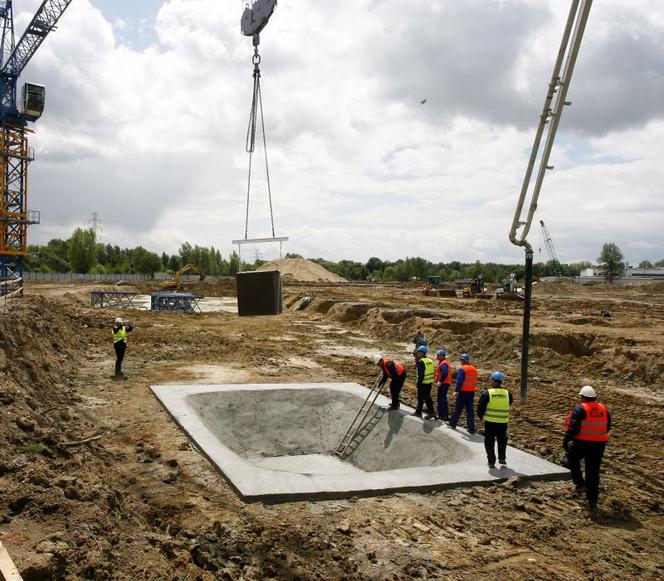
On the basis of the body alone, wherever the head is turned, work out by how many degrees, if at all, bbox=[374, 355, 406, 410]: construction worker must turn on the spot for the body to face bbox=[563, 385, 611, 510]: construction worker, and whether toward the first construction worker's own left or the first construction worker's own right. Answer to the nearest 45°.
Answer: approximately 135° to the first construction worker's own left

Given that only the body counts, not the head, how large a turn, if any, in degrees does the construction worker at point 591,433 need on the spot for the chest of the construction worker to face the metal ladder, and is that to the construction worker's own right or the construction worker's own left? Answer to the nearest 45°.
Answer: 0° — they already face it

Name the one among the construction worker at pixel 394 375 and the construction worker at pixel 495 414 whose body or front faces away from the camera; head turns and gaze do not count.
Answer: the construction worker at pixel 495 414

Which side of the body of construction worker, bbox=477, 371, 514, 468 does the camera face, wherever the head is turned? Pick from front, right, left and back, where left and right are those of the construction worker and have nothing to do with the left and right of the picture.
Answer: back

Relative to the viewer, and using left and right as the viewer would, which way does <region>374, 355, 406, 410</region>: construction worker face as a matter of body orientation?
facing to the left of the viewer

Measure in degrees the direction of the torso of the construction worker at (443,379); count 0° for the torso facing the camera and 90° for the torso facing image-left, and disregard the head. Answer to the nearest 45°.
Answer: approximately 90°

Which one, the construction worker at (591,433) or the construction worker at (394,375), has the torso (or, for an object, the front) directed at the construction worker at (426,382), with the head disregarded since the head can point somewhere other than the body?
the construction worker at (591,433)

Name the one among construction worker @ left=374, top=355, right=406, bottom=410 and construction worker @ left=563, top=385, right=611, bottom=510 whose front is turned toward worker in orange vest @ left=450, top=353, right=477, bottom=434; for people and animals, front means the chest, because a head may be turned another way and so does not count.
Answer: construction worker @ left=563, top=385, right=611, bottom=510

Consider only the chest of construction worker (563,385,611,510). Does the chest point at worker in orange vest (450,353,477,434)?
yes

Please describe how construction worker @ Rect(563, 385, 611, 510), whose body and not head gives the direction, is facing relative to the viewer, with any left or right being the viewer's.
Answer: facing away from the viewer and to the left of the viewer

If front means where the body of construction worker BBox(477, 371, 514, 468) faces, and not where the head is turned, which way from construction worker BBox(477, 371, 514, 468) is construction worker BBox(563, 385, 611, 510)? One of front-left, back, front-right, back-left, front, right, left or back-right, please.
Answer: back-right
